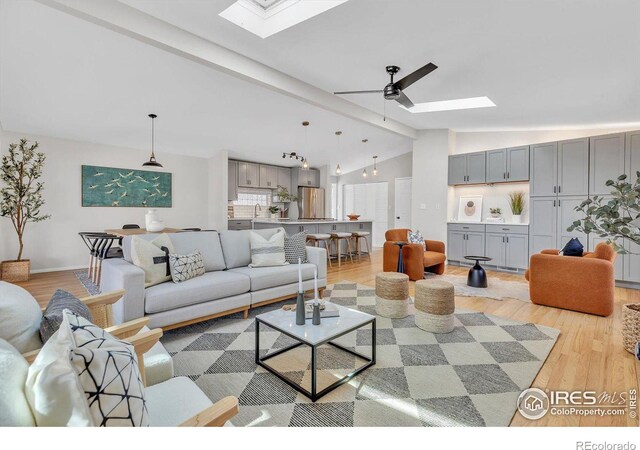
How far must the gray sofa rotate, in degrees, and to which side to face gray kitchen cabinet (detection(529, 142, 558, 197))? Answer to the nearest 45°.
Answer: approximately 45° to its left

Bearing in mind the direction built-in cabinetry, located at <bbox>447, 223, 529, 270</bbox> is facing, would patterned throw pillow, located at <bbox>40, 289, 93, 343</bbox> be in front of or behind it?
in front

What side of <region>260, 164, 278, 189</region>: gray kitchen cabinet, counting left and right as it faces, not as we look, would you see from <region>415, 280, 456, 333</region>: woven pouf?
front

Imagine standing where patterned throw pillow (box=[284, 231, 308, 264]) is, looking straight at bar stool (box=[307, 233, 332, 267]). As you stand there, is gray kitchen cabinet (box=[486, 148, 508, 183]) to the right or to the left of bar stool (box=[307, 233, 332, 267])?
right

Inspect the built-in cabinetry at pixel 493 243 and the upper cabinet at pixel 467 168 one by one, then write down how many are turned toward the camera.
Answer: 2

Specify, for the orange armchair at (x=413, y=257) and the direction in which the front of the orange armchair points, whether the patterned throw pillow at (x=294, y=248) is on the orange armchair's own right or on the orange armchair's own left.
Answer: on the orange armchair's own right

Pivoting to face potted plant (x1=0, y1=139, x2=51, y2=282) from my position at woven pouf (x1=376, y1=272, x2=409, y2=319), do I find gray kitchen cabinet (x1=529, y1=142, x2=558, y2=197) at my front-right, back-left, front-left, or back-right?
back-right

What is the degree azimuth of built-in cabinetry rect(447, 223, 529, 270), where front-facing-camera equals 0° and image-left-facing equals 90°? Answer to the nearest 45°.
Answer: approximately 0°

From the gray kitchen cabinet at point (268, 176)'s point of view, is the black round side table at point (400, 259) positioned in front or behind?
in front

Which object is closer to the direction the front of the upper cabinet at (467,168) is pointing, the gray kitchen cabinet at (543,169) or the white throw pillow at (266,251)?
the white throw pillow

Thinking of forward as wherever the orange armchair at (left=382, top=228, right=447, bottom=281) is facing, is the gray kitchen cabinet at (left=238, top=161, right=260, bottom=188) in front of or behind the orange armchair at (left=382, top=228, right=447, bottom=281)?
behind
